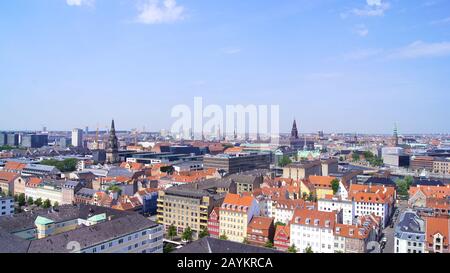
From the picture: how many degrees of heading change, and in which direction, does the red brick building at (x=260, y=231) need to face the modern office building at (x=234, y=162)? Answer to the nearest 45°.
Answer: approximately 135° to its right

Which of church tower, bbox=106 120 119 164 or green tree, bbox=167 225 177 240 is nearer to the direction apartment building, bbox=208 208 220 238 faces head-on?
the green tree

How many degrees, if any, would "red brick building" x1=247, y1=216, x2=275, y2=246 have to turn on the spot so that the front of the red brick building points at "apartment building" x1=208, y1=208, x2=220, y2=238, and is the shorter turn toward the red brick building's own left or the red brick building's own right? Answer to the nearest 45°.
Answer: approximately 90° to the red brick building's own right

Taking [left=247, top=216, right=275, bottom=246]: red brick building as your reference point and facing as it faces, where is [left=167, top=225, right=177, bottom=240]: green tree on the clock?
The green tree is roughly at 2 o'clock from the red brick building.

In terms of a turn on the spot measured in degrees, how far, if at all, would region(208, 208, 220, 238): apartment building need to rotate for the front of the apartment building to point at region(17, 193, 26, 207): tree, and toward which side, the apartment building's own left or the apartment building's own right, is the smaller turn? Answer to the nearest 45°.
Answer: approximately 90° to the apartment building's own right

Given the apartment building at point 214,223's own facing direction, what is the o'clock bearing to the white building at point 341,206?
The white building is roughly at 7 o'clock from the apartment building.

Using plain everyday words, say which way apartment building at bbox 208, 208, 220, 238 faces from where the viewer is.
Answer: facing the viewer and to the left of the viewer

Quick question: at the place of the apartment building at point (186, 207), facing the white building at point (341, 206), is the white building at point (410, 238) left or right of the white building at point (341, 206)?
right

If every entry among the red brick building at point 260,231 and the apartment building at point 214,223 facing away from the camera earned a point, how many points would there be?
0

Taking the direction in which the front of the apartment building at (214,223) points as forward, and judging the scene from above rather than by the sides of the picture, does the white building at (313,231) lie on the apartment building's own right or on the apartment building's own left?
on the apartment building's own left

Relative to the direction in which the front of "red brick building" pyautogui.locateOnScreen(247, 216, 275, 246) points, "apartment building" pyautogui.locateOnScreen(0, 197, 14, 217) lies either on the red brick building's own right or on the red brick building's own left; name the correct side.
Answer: on the red brick building's own right

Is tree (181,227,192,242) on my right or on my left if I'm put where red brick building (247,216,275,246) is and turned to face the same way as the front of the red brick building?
on my right

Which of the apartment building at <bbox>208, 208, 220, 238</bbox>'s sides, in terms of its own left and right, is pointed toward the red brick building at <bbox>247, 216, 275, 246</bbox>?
left

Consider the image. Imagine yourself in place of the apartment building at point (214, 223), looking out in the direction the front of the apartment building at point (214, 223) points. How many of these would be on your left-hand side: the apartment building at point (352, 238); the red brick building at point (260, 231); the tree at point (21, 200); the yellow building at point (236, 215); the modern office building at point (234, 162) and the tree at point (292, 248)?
4
